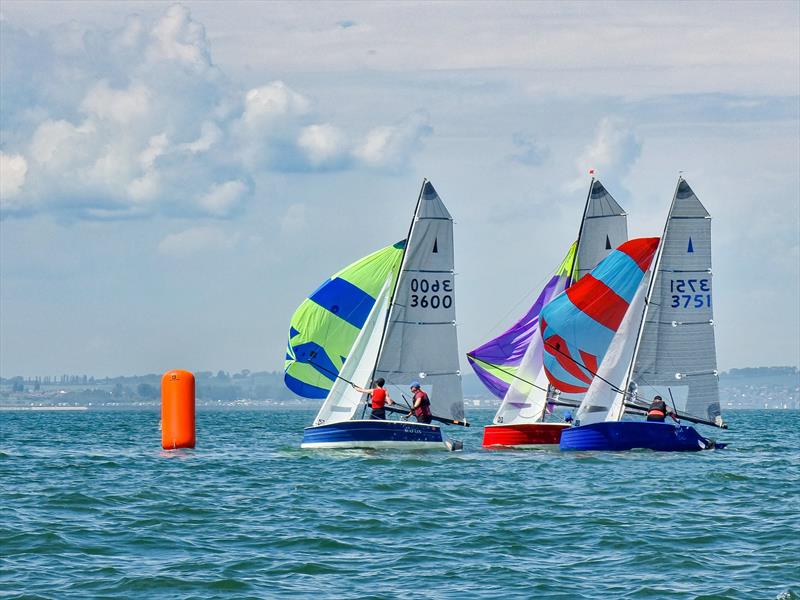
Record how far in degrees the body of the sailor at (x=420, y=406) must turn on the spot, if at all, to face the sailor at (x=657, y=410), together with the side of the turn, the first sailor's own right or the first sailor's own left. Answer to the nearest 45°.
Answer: approximately 180°

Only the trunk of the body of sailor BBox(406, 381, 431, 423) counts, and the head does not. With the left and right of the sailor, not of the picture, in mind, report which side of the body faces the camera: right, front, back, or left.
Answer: left

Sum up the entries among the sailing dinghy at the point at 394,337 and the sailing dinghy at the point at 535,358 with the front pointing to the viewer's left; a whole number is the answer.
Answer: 2

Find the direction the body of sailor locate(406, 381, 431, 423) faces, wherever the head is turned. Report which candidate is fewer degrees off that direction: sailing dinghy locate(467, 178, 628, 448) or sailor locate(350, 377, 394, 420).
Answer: the sailor

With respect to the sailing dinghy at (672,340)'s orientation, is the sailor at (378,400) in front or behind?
in front

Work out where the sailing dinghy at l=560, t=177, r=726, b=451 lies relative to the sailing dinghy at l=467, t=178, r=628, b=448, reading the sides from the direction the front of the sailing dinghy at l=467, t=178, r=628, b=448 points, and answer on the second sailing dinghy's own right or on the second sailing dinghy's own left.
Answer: on the second sailing dinghy's own left

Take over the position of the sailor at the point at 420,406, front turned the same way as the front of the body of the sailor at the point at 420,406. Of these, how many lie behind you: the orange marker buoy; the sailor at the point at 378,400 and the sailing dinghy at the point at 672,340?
1

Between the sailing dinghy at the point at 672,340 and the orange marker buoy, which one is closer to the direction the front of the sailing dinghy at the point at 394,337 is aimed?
the orange marker buoy

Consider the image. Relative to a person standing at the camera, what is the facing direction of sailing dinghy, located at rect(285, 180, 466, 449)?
facing to the left of the viewer

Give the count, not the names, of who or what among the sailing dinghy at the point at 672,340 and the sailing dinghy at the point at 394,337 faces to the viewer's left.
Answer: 2

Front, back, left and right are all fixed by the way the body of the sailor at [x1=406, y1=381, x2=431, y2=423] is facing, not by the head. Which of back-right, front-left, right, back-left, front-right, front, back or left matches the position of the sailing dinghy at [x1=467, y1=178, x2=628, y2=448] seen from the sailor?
back-right

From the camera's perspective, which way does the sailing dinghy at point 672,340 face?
to the viewer's left

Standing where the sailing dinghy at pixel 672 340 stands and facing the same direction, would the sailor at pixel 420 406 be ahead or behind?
ahead

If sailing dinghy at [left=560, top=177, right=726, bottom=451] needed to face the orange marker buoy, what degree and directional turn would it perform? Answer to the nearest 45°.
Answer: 0° — it already faces it

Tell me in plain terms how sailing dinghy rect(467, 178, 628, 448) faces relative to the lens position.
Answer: facing to the left of the viewer

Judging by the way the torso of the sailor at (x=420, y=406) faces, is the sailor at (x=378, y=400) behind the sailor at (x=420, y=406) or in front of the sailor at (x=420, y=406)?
in front
